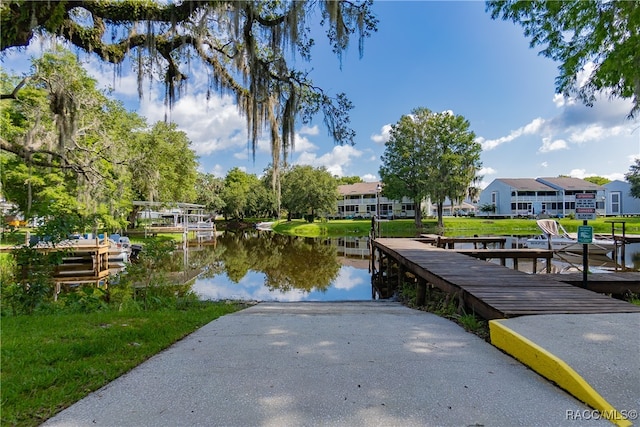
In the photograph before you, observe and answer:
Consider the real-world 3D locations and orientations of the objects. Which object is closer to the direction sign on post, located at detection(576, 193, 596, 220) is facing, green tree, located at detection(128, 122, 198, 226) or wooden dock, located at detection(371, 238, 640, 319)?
the wooden dock

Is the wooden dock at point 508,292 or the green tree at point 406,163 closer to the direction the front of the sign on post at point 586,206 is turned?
the wooden dock

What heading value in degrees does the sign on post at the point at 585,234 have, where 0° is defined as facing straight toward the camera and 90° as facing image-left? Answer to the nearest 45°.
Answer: approximately 0°

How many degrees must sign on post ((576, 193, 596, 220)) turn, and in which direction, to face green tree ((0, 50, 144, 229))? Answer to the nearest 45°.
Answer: approximately 90° to its right

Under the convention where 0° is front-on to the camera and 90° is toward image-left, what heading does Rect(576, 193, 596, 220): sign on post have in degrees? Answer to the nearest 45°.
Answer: approximately 0°

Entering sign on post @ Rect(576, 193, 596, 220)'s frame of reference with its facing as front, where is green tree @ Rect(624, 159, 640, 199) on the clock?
The green tree is roughly at 6 o'clock from the sign on post.

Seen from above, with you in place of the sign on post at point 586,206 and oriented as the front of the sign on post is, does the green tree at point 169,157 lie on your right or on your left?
on your right

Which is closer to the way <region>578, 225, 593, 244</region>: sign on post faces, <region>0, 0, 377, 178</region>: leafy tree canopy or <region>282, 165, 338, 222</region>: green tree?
the leafy tree canopy

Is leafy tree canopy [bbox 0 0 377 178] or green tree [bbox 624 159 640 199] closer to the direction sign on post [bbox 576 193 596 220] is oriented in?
the leafy tree canopy

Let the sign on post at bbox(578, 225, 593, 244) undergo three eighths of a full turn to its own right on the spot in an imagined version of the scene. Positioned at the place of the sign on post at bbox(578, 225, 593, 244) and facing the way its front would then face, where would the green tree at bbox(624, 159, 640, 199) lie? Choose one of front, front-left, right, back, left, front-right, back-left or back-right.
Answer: front-right
